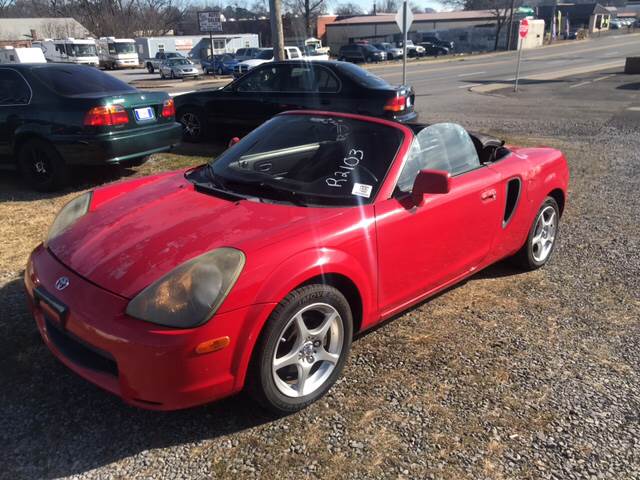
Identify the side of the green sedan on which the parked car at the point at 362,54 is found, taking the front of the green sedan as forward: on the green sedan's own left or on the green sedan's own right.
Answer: on the green sedan's own right

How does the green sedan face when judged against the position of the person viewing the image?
facing away from the viewer and to the left of the viewer

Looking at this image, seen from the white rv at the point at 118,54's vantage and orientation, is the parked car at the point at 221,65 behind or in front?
in front

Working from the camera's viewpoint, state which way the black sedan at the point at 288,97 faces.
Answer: facing to the left of the viewer

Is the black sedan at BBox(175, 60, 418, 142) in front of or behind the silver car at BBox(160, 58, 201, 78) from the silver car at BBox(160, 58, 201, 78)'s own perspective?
in front

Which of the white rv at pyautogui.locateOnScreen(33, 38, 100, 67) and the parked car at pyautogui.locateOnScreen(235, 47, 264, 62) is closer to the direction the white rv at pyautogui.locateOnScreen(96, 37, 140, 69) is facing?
the parked car

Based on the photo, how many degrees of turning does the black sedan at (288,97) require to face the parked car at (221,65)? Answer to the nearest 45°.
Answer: approximately 90° to its right

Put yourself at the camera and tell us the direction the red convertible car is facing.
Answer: facing the viewer and to the left of the viewer

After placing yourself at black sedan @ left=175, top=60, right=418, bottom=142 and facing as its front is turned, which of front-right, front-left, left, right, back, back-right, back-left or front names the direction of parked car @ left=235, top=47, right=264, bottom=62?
right

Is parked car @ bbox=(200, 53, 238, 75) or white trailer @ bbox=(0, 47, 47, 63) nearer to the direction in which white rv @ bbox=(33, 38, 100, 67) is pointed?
the parked car

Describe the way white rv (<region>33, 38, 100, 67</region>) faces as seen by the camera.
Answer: facing the viewer and to the right of the viewer

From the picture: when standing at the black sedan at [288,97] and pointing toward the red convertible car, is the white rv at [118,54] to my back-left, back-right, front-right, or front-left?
back-right

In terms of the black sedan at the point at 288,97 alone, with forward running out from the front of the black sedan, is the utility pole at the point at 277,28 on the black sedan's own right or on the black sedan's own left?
on the black sedan's own right

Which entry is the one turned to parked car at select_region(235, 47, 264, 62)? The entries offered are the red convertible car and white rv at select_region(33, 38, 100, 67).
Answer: the white rv

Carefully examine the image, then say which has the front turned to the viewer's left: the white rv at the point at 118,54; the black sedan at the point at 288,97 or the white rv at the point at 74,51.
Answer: the black sedan

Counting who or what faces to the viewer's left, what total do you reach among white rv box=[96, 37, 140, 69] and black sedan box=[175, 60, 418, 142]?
1

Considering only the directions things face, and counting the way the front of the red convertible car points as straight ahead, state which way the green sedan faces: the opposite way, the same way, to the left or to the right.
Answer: to the right

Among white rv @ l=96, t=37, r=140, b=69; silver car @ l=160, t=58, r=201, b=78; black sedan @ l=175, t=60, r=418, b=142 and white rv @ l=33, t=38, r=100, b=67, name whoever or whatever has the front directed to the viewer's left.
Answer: the black sedan
